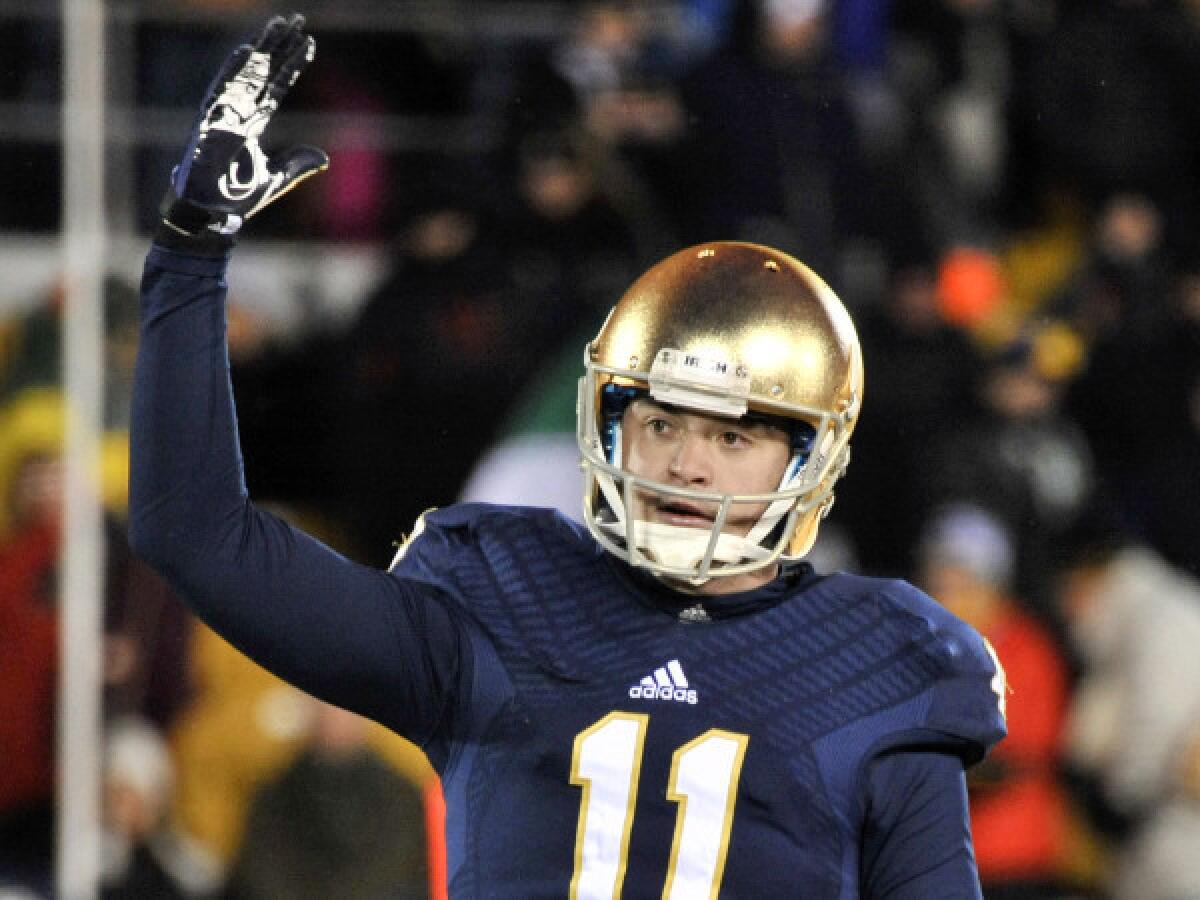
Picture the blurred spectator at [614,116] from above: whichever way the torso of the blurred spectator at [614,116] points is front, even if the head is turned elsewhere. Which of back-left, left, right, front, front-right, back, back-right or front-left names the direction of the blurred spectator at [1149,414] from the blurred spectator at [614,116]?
left

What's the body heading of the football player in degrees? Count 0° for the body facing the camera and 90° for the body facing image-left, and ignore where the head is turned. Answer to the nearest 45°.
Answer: approximately 0°

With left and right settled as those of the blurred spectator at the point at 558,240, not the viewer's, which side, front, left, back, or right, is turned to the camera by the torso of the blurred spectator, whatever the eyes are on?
front

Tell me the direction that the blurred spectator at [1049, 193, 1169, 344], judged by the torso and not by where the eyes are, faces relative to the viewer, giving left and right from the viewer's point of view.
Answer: facing the viewer

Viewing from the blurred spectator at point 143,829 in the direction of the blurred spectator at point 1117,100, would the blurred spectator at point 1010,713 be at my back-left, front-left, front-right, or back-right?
front-right

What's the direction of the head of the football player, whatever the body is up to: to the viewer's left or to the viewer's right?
to the viewer's left

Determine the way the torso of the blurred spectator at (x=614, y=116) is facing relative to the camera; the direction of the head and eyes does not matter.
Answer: toward the camera

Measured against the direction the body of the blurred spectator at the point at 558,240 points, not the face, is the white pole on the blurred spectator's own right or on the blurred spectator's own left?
on the blurred spectator's own right

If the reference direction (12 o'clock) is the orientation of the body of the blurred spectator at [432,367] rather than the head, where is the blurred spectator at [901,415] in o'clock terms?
the blurred spectator at [901,415] is roughly at 9 o'clock from the blurred spectator at [432,367].

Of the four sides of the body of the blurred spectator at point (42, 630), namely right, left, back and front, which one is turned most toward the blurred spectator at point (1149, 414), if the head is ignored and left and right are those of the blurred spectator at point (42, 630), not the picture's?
left
